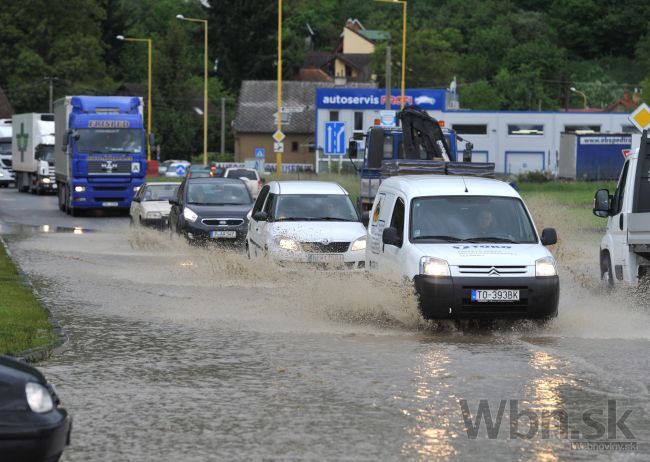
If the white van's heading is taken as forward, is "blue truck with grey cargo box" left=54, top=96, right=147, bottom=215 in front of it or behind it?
behind

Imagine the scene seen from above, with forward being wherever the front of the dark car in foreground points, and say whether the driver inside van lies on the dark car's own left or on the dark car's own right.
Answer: on the dark car's own left

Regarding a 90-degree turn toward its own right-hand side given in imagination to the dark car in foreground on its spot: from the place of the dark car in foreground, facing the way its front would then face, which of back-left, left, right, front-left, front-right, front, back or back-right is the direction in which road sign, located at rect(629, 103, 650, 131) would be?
back

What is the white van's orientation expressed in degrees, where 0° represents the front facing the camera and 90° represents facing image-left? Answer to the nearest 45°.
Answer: approximately 0°

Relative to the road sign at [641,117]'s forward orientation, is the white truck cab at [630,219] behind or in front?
in front

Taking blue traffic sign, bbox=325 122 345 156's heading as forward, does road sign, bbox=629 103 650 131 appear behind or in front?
in front

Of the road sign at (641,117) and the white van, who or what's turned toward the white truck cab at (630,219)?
the road sign

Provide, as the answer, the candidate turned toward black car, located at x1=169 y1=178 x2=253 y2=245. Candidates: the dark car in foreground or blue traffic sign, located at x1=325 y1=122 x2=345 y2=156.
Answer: the blue traffic sign

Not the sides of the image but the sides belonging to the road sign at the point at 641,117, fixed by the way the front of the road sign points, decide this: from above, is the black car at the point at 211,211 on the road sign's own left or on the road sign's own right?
on the road sign's own right

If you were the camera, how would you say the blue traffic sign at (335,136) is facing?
facing the viewer

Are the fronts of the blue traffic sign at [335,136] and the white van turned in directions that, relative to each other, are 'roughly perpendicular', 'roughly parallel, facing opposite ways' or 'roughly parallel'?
roughly parallel

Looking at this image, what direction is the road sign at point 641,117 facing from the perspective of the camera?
toward the camera
